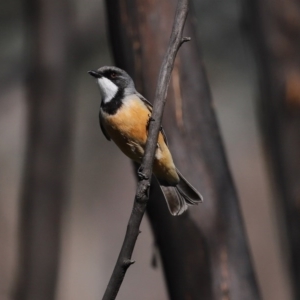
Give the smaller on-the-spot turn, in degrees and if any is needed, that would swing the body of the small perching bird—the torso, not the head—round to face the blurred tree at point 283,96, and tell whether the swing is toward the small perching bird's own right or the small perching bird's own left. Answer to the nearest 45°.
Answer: approximately 180°

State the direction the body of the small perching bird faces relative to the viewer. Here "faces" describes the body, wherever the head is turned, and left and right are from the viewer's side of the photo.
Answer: facing the viewer and to the left of the viewer

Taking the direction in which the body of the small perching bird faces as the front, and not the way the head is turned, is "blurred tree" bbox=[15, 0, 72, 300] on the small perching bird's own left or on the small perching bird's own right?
on the small perching bird's own right
